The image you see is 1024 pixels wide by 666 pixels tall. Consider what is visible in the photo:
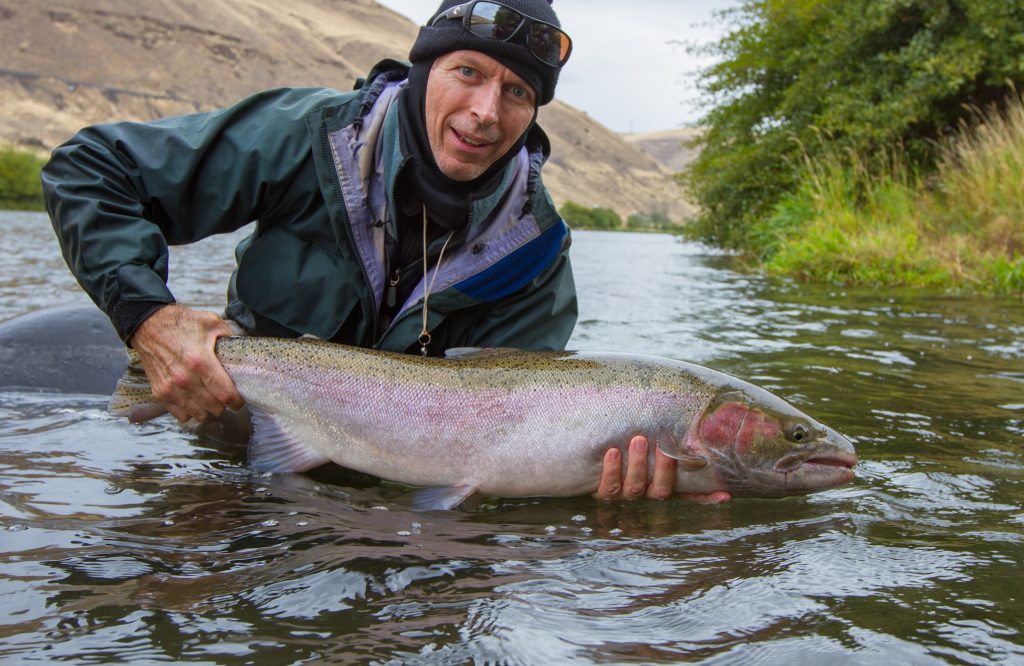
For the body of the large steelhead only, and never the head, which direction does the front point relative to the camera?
to the viewer's right

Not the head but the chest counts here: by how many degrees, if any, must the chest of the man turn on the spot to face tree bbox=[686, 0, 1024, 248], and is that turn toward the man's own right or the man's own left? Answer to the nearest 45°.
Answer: approximately 135° to the man's own left

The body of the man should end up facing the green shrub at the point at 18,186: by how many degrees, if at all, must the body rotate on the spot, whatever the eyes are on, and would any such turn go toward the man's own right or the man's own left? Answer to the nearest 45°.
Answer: approximately 180°

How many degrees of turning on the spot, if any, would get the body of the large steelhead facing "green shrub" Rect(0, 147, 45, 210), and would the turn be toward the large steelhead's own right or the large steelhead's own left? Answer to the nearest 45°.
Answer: approximately 135° to the large steelhead's own left

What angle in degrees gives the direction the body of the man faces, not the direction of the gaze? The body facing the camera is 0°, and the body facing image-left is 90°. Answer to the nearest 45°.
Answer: approximately 0°

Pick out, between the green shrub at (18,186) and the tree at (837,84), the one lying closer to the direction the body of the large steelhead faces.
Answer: the tree
